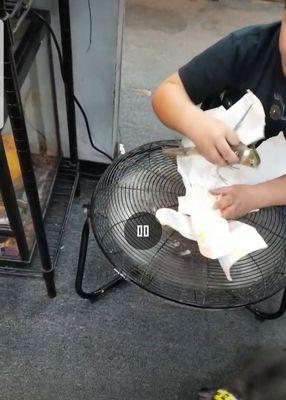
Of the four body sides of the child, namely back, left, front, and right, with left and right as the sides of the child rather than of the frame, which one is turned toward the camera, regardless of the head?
front
